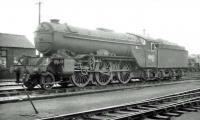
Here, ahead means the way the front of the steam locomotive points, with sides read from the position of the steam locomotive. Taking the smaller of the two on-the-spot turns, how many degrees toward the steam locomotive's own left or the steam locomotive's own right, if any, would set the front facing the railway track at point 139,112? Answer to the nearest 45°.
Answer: approximately 45° to the steam locomotive's own left

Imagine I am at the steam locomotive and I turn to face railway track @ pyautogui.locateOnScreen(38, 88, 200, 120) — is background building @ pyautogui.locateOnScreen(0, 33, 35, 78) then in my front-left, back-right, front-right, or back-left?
back-right

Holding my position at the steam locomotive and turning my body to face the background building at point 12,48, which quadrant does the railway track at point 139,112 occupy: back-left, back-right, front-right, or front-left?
back-left

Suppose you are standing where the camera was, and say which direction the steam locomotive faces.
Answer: facing the viewer and to the left of the viewer

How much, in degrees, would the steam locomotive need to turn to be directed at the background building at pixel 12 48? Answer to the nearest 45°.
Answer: approximately 90° to its right
